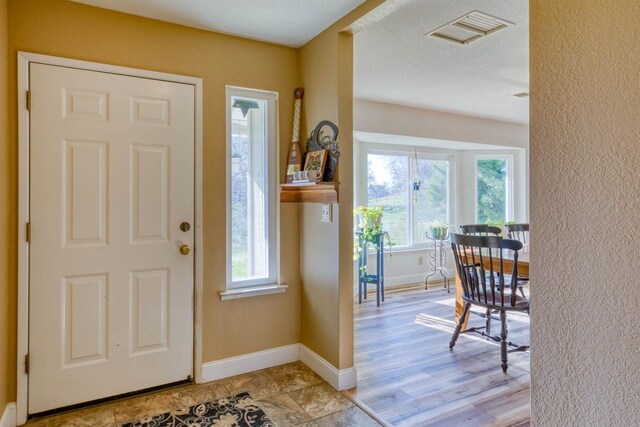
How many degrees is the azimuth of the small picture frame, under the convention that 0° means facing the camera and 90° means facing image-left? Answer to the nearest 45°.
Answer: approximately 45°

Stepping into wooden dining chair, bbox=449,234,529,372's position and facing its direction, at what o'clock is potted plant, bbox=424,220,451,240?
The potted plant is roughly at 10 o'clock from the wooden dining chair.

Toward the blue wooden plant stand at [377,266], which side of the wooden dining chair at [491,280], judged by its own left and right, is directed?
left

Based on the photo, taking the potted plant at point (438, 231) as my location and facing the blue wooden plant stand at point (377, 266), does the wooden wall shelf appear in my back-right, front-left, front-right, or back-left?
front-left

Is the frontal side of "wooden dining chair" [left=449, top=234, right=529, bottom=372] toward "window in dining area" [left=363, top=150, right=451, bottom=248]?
no

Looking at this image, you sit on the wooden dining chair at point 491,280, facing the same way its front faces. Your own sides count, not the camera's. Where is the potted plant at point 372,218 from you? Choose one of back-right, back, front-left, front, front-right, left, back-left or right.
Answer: left

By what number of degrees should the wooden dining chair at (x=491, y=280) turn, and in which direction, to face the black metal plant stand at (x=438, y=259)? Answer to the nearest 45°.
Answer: approximately 45° to its left

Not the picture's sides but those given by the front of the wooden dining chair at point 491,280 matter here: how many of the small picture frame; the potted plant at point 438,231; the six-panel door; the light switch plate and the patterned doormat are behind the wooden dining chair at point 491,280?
4

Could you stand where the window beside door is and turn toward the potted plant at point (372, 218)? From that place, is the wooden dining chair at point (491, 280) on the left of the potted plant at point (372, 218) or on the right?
right

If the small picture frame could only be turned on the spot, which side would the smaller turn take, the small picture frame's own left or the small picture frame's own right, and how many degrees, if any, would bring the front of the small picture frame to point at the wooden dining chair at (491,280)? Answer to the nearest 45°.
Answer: approximately 135° to the small picture frame's own left

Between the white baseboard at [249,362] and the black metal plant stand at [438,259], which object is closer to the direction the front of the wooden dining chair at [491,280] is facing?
the black metal plant stand

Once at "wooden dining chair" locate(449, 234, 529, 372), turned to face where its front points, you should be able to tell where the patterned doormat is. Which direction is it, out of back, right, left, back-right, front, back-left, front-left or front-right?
back

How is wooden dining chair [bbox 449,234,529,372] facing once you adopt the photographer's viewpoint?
facing away from the viewer and to the right of the viewer

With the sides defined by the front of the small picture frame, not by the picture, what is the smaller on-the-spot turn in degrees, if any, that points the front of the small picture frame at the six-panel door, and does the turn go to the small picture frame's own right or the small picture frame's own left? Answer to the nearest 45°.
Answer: approximately 45° to the small picture frame's own right

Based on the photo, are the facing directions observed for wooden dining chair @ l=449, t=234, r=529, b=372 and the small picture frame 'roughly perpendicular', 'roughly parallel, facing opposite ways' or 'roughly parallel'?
roughly parallel, facing opposite ways

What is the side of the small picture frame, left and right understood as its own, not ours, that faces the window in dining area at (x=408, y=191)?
back
